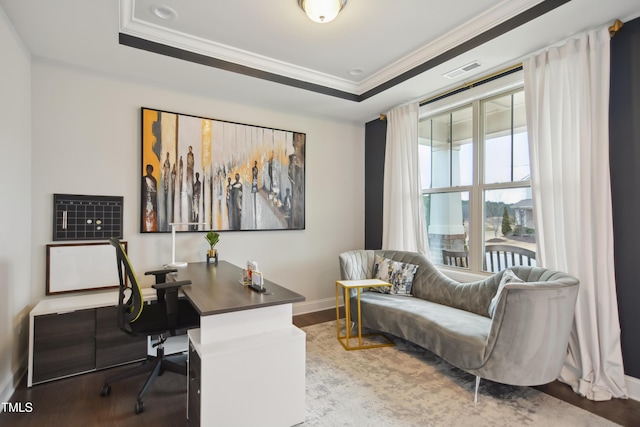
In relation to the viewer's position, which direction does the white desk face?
facing to the left of the viewer

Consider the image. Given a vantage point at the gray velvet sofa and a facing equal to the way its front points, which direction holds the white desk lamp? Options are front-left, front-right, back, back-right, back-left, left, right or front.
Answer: front-right

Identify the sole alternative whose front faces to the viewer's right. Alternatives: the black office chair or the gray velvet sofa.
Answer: the black office chair

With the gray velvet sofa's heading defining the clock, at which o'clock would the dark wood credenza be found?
The dark wood credenza is roughly at 1 o'clock from the gray velvet sofa.

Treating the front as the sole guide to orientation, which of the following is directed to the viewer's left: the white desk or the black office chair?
the white desk

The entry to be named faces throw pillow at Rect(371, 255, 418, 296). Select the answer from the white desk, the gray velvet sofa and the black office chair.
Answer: the black office chair

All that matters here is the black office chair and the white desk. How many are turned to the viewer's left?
1

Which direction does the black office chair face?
to the viewer's right

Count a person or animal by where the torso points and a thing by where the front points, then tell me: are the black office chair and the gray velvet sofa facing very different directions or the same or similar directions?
very different directions

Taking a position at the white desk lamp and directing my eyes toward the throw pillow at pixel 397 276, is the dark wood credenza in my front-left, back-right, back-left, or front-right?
back-right

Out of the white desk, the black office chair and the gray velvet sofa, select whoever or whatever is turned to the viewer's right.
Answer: the black office chair

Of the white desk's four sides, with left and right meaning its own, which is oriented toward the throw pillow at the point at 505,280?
back

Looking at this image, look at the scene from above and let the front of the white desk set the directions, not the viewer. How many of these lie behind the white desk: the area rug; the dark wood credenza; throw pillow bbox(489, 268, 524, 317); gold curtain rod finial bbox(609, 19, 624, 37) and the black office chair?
3

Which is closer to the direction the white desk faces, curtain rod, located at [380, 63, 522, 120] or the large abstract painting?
the large abstract painting
